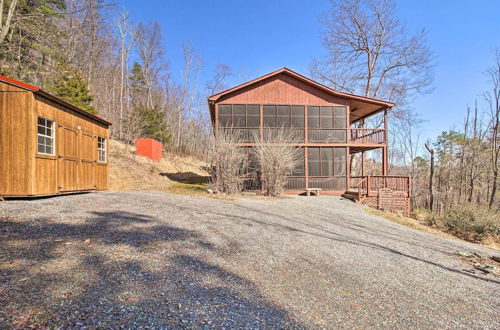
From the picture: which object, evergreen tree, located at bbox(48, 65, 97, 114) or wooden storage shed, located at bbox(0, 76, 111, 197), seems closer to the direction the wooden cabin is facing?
the wooden storage shed

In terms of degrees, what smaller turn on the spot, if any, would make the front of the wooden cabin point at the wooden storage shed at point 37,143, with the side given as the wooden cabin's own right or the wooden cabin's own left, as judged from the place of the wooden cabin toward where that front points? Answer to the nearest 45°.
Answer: approximately 45° to the wooden cabin's own right

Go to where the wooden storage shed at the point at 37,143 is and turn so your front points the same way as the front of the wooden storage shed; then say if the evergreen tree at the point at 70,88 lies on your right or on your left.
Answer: on your left

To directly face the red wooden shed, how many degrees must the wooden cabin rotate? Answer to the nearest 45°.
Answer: approximately 90° to its right

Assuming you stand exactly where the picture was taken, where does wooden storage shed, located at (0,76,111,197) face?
facing the viewer and to the right of the viewer

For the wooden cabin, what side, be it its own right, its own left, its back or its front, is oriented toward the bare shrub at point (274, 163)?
front

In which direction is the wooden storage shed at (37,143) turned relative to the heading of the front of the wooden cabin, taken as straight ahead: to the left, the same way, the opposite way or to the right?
to the left

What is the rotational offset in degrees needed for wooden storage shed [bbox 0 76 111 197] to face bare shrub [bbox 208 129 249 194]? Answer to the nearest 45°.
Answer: approximately 45° to its left

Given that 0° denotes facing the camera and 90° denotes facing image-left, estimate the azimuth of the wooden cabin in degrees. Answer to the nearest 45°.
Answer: approximately 0°

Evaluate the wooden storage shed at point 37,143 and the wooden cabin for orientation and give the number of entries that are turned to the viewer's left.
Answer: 0

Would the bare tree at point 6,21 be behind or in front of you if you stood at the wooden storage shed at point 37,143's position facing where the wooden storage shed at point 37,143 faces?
behind

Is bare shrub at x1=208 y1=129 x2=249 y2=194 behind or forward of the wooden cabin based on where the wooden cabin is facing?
forward
